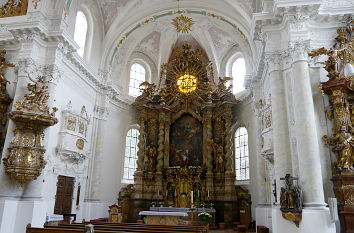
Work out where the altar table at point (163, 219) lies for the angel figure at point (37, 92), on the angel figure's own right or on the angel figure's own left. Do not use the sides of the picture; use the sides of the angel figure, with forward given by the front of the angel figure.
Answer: on the angel figure's own left

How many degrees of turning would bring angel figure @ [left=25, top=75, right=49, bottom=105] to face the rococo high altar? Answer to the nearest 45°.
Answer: approximately 90° to its left

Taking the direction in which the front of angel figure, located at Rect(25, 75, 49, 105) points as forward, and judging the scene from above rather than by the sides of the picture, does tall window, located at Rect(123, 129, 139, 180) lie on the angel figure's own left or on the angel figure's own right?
on the angel figure's own left

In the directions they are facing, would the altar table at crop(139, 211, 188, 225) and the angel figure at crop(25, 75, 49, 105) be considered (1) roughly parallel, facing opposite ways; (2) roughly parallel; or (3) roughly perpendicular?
roughly perpendicular

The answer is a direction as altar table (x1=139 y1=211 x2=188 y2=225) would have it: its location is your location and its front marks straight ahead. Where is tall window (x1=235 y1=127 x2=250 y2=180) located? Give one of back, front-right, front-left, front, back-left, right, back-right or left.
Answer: back-left

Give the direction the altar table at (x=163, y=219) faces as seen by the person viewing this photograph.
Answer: facing the viewer

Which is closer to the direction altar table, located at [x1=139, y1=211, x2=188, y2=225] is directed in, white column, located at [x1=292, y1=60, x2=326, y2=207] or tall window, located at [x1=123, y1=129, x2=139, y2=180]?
the white column

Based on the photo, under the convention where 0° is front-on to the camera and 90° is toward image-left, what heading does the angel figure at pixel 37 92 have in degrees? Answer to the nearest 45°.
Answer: approximately 315°

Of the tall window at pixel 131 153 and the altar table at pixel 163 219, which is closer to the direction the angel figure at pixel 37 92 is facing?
the altar table

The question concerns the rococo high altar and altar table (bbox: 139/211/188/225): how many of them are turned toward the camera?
2

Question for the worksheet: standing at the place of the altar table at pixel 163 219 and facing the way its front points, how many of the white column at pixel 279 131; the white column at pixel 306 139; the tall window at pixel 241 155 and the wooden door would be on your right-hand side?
1

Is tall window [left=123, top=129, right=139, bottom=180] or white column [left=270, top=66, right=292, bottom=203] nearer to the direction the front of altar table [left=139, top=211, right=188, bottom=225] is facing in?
the white column

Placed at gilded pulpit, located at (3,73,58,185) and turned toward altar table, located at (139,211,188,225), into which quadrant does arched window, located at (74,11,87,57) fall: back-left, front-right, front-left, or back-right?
front-left

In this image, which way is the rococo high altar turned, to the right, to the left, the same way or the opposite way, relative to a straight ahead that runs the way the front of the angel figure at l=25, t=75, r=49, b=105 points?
to the right

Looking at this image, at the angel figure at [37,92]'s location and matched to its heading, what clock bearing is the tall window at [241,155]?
The tall window is roughly at 10 o'clock from the angel figure.
